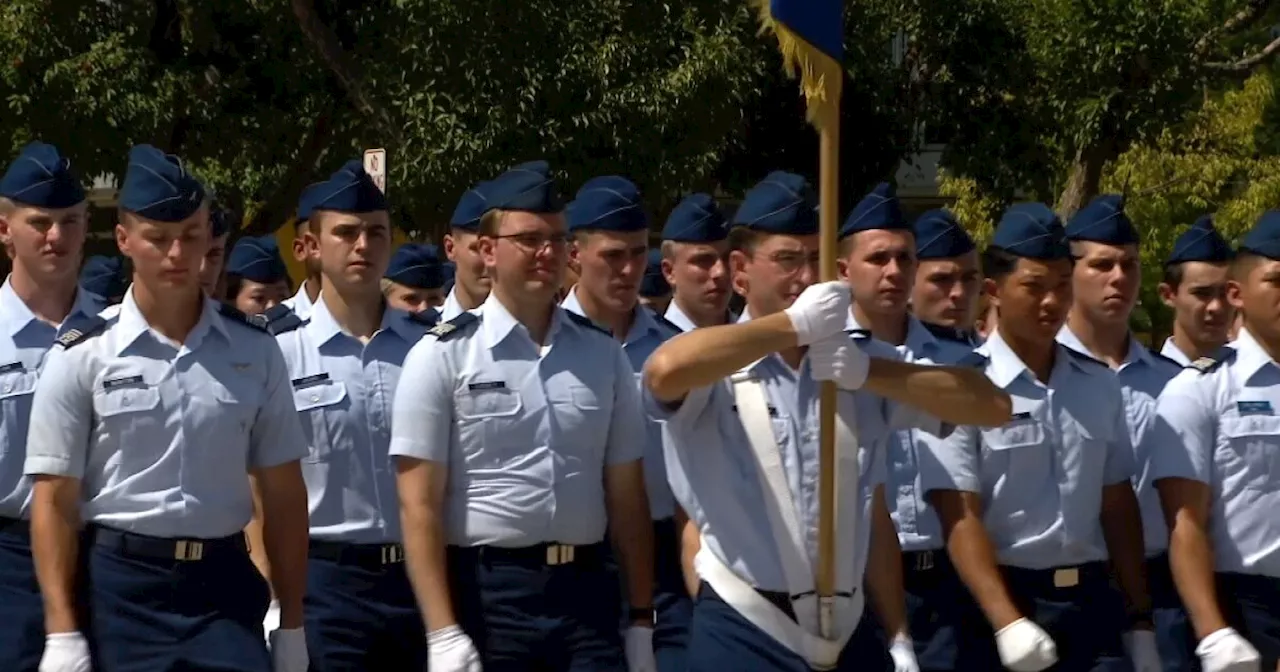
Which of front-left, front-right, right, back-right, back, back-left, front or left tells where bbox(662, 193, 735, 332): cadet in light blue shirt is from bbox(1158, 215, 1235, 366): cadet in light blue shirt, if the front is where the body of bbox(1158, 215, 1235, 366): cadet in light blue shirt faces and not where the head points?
right

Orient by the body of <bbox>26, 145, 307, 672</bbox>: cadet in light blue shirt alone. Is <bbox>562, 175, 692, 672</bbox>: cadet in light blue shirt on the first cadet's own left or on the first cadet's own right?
on the first cadet's own left

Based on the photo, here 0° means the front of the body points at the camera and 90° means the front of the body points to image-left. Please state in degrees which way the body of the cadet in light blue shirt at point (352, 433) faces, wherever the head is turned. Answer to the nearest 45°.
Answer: approximately 315°
